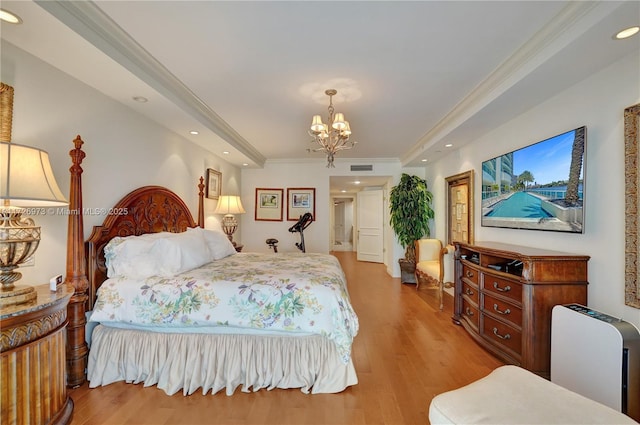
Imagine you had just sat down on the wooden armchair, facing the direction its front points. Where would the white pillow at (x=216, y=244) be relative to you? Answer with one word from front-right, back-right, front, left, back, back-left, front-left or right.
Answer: front

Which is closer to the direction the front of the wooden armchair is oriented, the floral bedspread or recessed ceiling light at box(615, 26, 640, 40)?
the floral bedspread

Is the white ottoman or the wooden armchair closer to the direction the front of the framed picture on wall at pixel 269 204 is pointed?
the white ottoman

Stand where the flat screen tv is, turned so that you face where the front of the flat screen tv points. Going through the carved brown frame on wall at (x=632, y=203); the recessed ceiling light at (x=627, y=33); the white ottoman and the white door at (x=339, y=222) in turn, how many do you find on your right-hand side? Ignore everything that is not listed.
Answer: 1

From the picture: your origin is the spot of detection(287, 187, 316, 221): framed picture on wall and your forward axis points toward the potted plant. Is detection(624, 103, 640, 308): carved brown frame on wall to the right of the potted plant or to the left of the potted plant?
right

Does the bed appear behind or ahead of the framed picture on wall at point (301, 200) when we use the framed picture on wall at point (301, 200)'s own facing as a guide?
ahead

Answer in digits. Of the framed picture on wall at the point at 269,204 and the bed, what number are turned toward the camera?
1

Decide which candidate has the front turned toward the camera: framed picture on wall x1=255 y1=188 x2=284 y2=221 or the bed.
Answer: the framed picture on wall

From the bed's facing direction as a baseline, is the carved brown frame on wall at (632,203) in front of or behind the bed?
in front

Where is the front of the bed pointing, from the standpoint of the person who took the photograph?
facing to the right of the viewer

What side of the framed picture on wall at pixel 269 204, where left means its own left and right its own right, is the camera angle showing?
front

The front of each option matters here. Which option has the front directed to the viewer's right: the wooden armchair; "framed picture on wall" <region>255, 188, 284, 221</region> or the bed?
the bed

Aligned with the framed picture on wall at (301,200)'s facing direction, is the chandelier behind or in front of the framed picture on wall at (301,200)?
in front

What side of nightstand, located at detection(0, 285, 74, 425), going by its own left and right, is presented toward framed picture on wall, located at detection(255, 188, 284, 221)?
left

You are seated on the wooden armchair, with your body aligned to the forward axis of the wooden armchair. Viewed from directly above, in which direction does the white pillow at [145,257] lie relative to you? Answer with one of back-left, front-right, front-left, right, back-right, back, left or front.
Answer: front

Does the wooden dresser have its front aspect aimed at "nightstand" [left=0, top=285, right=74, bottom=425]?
yes

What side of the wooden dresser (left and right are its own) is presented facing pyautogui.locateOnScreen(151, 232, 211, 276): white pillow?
front
